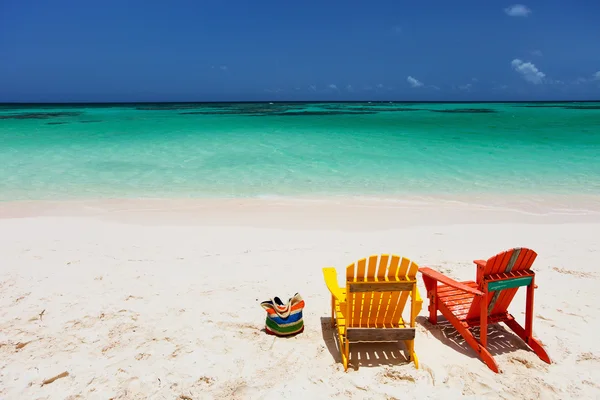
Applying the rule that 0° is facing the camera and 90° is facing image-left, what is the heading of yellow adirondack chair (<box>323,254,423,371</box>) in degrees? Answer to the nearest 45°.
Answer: approximately 180°

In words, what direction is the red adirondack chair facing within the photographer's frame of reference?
facing away from the viewer and to the left of the viewer

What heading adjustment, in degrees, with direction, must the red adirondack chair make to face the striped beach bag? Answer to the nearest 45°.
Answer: approximately 45° to its left

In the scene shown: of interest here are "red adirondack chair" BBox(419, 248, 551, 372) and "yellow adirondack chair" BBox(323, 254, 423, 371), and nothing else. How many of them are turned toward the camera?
0

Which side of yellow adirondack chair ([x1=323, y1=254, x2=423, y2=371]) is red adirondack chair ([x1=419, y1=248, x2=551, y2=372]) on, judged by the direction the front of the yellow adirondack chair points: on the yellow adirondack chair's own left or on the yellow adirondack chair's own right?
on the yellow adirondack chair's own right

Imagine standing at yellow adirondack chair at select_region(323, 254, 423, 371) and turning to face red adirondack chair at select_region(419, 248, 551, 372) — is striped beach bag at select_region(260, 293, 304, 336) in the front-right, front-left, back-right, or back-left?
back-left

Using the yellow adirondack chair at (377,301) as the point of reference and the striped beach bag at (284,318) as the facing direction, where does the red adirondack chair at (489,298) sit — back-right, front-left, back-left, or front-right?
back-right

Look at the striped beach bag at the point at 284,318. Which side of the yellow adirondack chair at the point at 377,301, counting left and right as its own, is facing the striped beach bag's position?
left

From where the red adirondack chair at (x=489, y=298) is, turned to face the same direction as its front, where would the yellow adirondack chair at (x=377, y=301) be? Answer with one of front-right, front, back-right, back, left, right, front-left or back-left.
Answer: left
